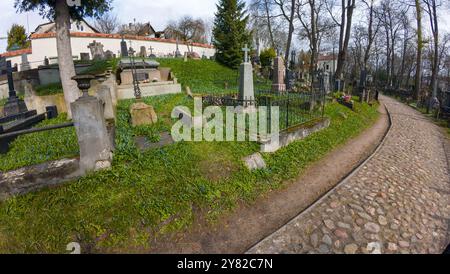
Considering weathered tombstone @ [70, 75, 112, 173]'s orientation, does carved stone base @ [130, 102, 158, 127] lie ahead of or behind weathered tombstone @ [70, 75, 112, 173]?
behind

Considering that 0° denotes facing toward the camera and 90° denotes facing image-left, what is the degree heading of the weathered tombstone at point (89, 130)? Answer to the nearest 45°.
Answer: approximately 0°

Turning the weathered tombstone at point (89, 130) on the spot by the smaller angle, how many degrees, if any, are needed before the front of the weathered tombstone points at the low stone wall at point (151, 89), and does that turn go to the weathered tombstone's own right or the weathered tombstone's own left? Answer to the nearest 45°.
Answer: approximately 180°

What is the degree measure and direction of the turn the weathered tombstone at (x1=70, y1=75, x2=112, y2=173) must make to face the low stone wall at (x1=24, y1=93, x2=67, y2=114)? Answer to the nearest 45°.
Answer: approximately 180°

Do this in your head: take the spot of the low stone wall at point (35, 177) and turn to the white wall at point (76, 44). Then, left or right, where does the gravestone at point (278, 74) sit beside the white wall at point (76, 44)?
right

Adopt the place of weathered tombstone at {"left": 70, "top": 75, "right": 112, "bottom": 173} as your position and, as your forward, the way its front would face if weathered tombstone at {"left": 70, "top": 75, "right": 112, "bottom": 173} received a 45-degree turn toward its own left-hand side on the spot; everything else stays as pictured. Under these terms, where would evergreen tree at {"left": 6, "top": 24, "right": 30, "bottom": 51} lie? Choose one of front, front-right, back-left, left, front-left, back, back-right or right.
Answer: back-left

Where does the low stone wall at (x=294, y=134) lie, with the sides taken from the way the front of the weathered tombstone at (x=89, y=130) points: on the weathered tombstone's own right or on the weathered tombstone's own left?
on the weathered tombstone's own left

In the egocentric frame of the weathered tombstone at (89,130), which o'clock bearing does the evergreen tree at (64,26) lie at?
The evergreen tree is roughly at 6 o'clock from the weathered tombstone.

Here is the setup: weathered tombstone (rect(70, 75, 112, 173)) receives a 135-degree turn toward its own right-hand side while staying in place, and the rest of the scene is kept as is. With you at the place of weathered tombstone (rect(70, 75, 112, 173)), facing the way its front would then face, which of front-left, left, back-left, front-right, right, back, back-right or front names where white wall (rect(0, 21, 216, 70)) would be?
front-right

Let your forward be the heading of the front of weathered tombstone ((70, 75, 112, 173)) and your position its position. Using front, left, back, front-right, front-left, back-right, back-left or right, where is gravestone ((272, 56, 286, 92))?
back-left
